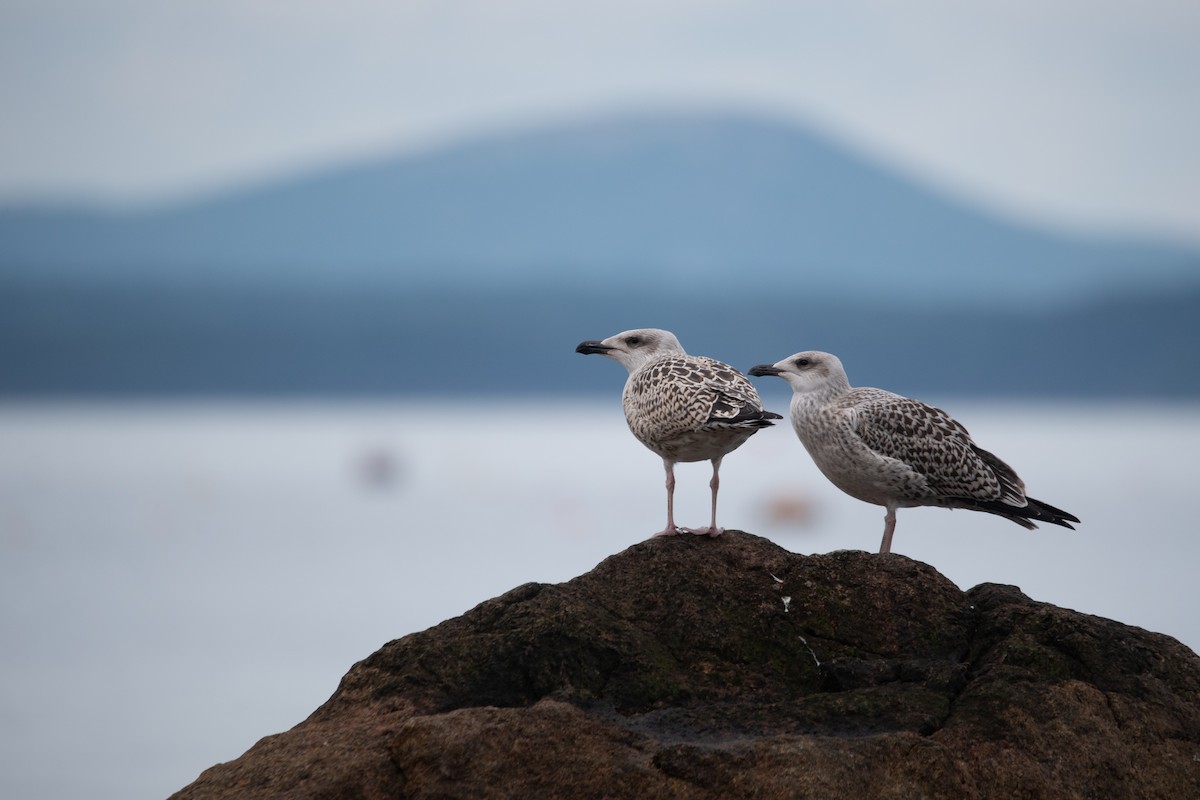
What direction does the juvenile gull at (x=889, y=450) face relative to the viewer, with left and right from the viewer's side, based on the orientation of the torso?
facing to the left of the viewer

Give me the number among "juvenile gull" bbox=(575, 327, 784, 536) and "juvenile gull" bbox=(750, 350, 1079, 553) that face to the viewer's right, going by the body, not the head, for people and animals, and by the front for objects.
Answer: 0
